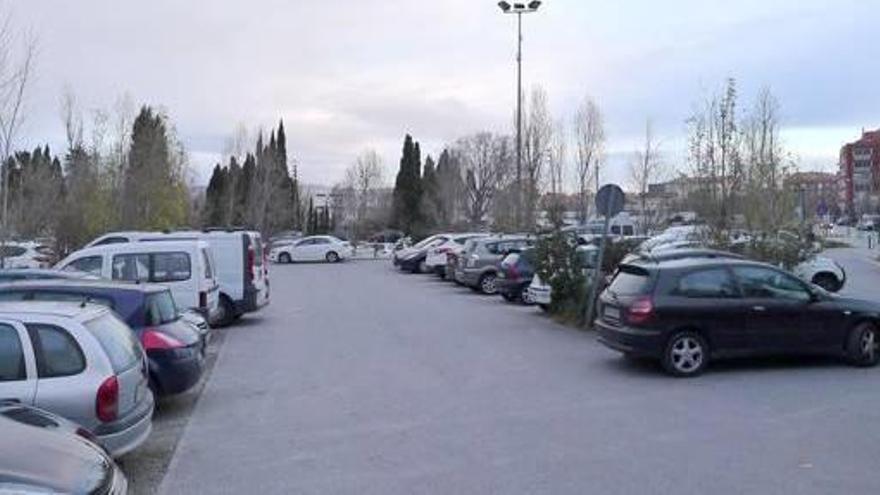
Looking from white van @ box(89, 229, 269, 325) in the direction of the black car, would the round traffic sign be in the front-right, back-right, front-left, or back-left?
front-left

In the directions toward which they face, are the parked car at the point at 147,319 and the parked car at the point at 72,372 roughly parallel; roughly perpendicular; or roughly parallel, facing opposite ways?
roughly parallel

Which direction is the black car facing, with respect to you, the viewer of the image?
facing away from the viewer and to the right of the viewer

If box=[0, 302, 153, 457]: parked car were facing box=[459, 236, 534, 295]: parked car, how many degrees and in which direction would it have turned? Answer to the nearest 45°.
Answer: approximately 90° to its right

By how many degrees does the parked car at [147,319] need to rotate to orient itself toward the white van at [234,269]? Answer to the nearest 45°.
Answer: approximately 45° to its right

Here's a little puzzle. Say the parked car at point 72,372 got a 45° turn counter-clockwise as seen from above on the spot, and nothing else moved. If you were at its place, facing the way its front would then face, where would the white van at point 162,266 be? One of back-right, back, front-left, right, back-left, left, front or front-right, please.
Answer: right

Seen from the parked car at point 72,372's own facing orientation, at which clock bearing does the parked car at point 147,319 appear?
the parked car at point 147,319 is roughly at 2 o'clock from the parked car at point 72,372.

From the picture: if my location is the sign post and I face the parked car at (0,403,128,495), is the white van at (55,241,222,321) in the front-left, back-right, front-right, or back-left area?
front-right

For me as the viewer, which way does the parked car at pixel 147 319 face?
facing away from the viewer and to the left of the viewer

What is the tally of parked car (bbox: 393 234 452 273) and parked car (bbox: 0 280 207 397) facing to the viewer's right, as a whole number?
0

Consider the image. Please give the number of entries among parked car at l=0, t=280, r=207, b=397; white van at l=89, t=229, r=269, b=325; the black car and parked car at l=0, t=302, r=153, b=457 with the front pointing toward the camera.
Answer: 0

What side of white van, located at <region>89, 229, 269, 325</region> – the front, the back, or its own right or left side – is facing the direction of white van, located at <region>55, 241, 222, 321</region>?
left

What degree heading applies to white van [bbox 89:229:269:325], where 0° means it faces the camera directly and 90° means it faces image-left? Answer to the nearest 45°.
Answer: approximately 135°

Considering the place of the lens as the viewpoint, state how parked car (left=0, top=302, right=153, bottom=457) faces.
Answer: facing away from the viewer and to the left of the viewer
